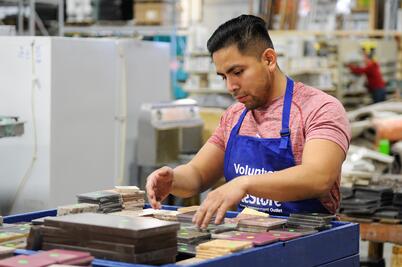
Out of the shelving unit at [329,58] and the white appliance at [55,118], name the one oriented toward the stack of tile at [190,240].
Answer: the shelving unit

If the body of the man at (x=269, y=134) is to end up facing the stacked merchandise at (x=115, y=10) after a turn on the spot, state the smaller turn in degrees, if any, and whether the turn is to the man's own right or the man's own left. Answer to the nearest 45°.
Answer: approximately 135° to the man's own right

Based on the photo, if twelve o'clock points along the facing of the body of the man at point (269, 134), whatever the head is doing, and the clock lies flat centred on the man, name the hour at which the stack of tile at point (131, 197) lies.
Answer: The stack of tile is roughly at 1 o'clock from the man.

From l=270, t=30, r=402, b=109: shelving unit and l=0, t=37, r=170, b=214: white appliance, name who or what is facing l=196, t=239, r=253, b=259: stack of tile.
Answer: the shelving unit

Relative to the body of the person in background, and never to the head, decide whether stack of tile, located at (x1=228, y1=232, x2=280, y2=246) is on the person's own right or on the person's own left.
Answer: on the person's own left

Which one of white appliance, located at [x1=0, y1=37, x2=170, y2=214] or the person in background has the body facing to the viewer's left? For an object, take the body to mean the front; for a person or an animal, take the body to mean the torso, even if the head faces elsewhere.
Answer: the person in background

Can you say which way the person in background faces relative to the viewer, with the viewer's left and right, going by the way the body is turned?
facing to the left of the viewer

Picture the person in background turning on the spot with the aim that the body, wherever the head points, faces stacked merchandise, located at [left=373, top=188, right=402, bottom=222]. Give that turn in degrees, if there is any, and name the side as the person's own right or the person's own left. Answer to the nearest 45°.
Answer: approximately 90° to the person's own left
